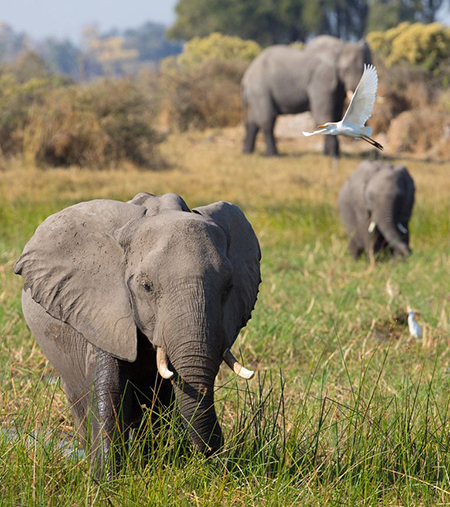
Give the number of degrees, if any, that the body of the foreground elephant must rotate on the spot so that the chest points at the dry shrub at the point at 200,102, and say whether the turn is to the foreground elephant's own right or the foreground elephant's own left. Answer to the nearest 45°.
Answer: approximately 135° to the foreground elephant's own left

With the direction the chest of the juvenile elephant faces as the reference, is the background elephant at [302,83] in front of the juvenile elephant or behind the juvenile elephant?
behind

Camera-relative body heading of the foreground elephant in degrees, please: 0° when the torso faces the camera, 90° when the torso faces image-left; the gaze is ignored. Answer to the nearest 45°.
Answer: approximately 315°

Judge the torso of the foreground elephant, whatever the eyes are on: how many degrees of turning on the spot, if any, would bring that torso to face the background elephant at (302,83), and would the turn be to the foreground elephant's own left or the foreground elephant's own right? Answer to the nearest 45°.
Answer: approximately 135° to the foreground elephant's own left

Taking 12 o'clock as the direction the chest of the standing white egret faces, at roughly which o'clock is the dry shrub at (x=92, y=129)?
The dry shrub is roughly at 2 o'clock from the standing white egret.

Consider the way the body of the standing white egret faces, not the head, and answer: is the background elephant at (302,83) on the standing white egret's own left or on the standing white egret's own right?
on the standing white egret's own right

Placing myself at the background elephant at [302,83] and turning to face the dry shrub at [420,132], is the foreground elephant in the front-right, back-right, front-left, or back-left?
back-right

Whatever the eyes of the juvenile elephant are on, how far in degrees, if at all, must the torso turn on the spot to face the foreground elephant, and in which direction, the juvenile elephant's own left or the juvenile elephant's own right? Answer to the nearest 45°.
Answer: approximately 45° to the juvenile elephant's own right

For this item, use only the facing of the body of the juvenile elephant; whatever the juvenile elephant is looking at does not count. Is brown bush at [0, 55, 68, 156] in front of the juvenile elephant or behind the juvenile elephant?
behind

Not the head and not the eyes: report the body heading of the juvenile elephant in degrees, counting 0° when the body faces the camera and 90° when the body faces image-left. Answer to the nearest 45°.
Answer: approximately 315°

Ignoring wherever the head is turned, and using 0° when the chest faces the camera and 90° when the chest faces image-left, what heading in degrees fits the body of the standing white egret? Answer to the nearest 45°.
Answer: approximately 90°
